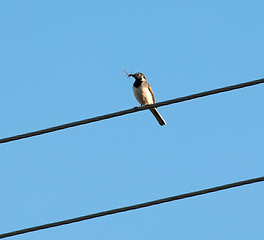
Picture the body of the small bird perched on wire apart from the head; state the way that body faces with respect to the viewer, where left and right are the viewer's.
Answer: facing the viewer and to the left of the viewer
